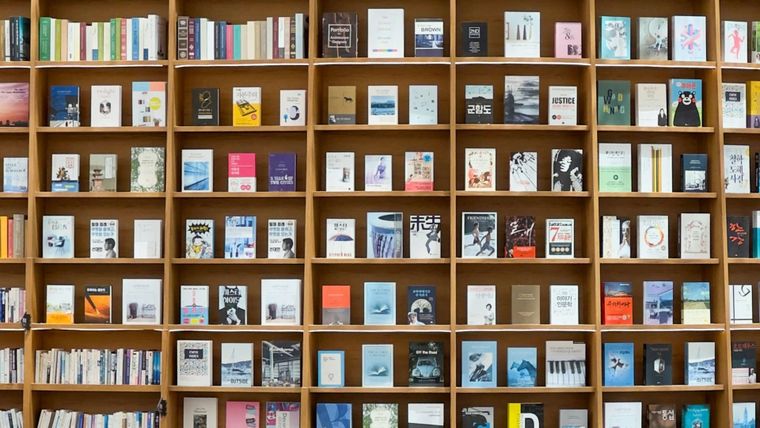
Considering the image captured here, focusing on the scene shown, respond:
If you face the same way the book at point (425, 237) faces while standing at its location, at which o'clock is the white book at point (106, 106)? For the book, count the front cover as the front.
The white book is roughly at 3 o'clock from the book.

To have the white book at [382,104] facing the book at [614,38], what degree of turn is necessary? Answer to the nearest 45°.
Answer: approximately 90° to its left

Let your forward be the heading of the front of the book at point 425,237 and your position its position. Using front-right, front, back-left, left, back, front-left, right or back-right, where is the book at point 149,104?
right

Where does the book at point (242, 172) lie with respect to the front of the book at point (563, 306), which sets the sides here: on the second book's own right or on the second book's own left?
on the second book's own right

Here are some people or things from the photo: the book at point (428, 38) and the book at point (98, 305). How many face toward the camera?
2
